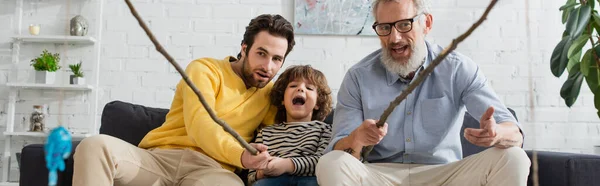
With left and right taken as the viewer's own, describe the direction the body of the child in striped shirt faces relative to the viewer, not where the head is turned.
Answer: facing the viewer

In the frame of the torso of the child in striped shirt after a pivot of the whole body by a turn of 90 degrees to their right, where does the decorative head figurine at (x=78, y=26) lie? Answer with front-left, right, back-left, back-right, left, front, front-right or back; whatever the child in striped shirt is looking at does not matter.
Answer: front-right

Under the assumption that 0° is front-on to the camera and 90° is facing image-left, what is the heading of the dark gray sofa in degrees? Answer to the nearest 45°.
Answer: approximately 0°

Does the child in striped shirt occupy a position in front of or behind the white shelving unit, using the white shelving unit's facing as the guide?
in front

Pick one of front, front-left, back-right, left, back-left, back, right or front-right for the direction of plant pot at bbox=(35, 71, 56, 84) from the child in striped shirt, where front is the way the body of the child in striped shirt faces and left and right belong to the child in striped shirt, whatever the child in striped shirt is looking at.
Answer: back-right

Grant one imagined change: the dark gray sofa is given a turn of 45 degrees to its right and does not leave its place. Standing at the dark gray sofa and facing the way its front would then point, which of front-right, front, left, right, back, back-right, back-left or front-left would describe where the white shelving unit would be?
right

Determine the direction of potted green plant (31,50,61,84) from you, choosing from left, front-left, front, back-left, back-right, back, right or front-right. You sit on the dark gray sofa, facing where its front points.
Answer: back-right

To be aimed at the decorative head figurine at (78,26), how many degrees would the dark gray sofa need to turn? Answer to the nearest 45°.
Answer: approximately 135° to its right

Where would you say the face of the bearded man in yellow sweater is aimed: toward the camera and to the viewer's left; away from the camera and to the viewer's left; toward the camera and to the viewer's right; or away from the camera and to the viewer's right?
toward the camera and to the viewer's right

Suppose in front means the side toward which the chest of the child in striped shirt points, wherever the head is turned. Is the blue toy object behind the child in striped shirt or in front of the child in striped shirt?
in front

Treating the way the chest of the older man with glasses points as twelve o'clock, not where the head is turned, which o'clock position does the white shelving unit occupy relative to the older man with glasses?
The white shelving unit is roughly at 4 o'clock from the older man with glasses.
